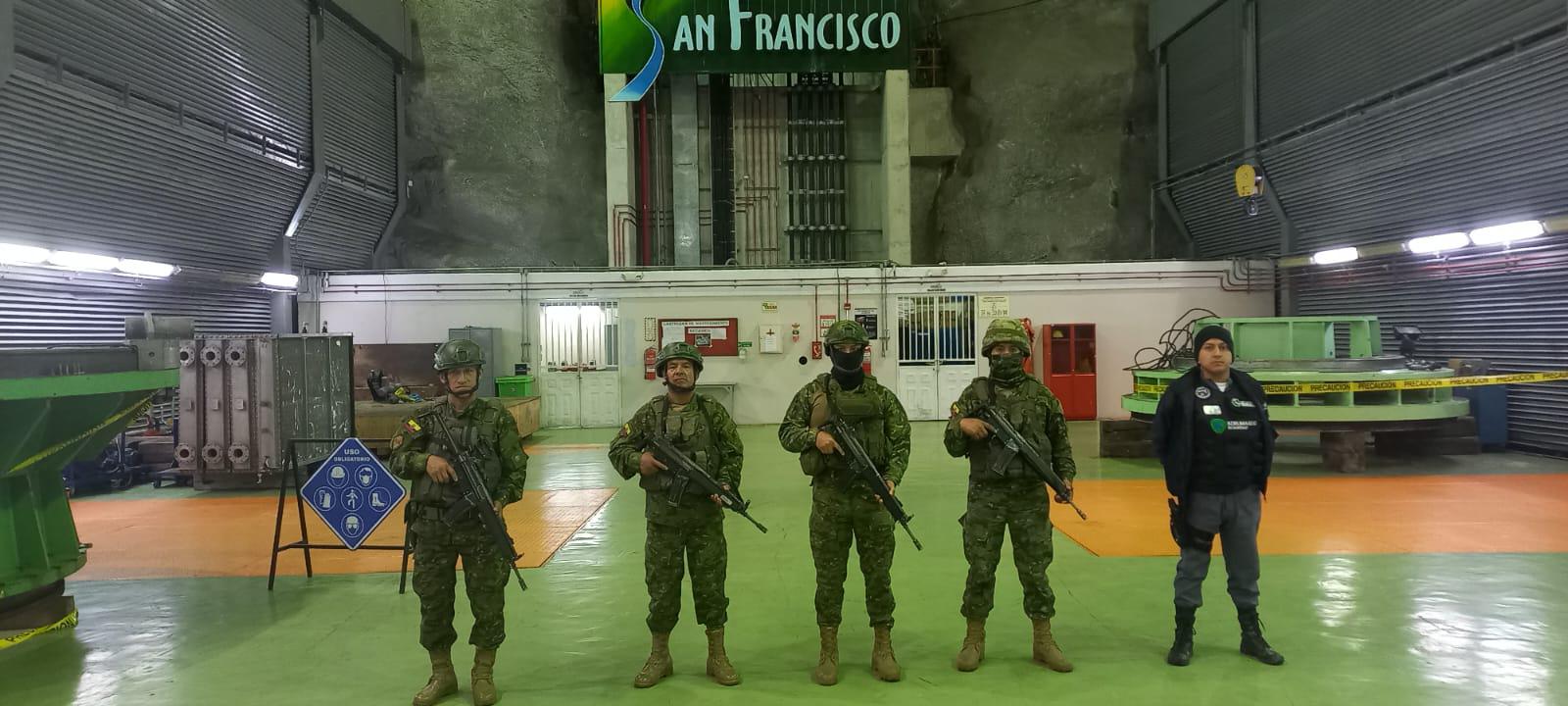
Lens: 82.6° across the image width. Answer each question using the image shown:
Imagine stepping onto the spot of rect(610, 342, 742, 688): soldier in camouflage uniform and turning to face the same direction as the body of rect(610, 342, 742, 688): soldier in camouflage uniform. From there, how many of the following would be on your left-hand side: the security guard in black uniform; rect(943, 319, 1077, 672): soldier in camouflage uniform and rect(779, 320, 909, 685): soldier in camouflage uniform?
3

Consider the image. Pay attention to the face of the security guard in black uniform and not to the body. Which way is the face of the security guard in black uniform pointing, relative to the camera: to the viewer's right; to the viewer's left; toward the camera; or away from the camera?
toward the camera

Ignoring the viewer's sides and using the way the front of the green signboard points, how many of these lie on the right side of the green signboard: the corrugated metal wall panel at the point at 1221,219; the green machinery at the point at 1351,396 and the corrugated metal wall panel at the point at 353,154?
1

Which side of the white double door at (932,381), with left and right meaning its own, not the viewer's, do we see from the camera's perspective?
front

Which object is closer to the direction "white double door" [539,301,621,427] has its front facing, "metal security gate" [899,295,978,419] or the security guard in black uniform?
the security guard in black uniform

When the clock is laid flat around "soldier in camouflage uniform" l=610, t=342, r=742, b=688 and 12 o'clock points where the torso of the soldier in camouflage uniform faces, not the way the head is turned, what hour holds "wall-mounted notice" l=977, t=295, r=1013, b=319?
The wall-mounted notice is roughly at 7 o'clock from the soldier in camouflage uniform.

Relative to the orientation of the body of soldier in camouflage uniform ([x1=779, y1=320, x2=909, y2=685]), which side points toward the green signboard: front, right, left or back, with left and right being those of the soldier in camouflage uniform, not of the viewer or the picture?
back

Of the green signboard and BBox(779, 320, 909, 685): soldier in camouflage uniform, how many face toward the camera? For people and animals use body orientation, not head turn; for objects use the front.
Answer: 2

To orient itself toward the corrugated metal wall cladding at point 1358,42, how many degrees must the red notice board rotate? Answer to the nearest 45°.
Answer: approximately 90° to its left

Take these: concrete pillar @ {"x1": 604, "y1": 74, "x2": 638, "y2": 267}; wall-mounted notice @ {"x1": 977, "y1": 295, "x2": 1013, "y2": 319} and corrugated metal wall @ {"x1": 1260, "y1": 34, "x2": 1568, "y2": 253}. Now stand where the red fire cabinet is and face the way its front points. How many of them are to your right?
2

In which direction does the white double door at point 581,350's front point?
toward the camera

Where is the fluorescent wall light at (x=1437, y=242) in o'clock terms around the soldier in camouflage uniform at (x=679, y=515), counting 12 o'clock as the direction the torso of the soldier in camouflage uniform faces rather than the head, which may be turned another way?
The fluorescent wall light is roughly at 8 o'clock from the soldier in camouflage uniform.

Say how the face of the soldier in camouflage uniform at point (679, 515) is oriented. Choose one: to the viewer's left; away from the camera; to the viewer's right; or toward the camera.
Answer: toward the camera

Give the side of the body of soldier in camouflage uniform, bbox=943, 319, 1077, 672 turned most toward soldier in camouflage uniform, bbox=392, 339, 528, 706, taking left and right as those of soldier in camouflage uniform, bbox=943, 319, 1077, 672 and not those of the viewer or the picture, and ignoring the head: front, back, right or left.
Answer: right

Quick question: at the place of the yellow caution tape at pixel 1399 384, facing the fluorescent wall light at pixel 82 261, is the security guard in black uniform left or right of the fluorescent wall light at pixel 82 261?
left

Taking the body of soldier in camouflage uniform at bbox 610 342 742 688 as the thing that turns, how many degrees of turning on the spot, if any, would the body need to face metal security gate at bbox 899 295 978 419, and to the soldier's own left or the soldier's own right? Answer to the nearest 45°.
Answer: approximately 135° to the soldier's own left

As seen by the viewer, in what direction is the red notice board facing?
toward the camera

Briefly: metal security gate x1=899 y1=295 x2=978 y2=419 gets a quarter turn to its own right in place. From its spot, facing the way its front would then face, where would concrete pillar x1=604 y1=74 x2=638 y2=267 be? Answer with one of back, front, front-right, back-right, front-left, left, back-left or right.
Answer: front

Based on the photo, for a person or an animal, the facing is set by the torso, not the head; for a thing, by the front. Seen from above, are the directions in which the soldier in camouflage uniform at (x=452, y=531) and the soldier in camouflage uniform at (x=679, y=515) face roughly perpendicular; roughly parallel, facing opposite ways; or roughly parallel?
roughly parallel

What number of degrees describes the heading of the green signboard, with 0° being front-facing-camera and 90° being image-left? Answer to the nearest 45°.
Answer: approximately 0°
